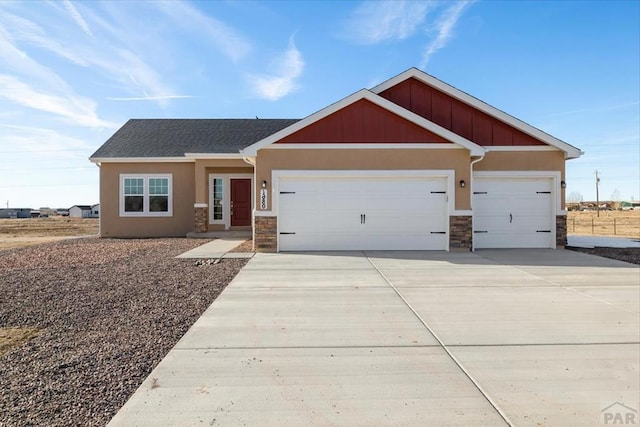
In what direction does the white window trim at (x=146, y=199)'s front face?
toward the camera

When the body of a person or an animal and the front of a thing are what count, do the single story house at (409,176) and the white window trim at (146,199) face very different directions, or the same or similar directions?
same or similar directions

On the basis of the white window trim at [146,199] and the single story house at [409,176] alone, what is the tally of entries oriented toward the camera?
2

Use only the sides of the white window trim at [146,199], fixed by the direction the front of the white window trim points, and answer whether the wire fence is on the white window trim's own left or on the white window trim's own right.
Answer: on the white window trim's own left

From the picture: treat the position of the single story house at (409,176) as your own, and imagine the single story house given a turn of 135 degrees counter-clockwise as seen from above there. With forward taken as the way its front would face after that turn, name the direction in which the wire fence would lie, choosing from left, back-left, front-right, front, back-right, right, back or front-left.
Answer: front

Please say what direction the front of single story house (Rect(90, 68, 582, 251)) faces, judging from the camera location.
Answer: facing the viewer

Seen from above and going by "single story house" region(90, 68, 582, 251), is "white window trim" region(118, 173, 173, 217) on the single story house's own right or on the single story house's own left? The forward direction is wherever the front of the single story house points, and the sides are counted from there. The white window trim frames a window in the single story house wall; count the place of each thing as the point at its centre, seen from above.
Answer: on the single story house's own right
